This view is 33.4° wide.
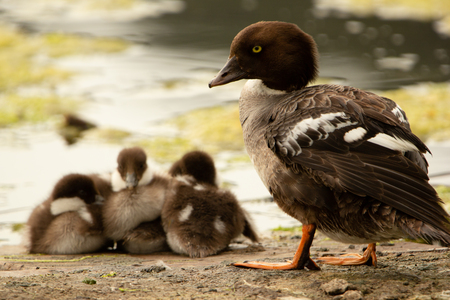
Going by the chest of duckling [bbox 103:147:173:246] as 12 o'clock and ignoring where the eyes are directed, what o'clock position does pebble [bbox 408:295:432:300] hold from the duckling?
The pebble is roughly at 11 o'clock from the duckling.

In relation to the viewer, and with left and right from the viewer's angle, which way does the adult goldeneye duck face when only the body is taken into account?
facing to the left of the viewer

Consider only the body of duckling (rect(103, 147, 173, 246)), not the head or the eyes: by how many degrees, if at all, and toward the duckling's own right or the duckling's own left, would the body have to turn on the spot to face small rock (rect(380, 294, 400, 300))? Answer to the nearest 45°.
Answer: approximately 45° to the duckling's own left

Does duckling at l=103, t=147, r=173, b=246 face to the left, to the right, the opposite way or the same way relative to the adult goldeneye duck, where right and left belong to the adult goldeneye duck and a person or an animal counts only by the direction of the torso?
to the left

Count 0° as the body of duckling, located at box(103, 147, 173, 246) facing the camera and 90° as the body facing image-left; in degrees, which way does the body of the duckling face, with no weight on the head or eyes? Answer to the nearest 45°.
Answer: approximately 0°

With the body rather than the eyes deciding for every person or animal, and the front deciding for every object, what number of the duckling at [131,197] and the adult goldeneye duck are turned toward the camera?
1

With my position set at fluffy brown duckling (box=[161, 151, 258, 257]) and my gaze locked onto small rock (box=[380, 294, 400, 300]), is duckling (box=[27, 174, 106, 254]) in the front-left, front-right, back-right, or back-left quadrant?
back-right

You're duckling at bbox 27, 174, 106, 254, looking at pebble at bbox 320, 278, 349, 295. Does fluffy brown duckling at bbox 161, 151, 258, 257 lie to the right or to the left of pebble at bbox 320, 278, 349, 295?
left
